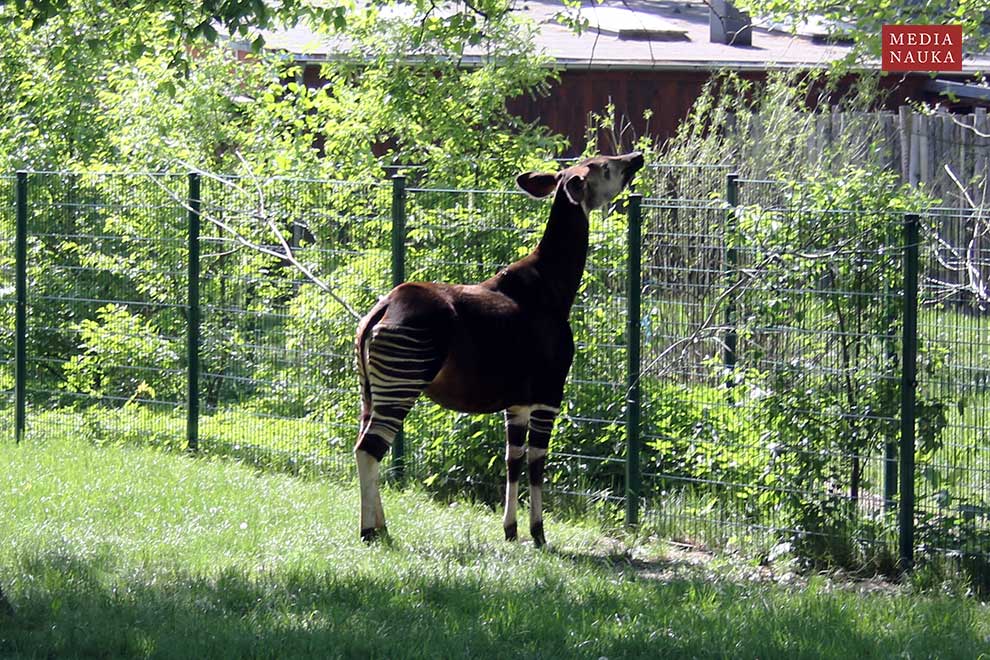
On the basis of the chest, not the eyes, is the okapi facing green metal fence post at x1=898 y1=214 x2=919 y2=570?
yes

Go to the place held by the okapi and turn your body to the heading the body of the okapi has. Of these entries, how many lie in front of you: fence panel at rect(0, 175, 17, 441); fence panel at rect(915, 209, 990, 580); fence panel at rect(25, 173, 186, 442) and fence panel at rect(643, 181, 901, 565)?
2

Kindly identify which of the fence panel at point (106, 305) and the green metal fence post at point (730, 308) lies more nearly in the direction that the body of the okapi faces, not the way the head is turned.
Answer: the green metal fence post

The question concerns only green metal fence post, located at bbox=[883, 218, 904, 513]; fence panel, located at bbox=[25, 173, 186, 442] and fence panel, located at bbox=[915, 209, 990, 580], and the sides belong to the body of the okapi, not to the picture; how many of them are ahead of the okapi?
2

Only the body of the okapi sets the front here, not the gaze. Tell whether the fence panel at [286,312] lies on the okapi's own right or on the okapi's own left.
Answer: on the okapi's own left

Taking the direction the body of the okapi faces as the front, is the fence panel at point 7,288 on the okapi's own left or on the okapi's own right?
on the okapi's own left

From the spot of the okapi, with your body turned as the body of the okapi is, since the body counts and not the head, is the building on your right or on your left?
on your left

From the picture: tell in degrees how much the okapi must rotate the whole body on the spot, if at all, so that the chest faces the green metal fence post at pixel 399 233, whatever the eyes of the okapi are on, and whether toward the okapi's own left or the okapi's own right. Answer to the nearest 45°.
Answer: approximately 90° to the okapi's own left

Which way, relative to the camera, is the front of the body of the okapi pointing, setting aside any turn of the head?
to the viewer's right

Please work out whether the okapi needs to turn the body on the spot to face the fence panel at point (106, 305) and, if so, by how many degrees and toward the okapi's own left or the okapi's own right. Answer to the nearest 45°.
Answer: approximately 135° to the okapi's own left

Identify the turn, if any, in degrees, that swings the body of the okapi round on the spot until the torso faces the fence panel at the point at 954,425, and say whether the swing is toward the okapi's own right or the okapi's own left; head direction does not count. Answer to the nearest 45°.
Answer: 0° — it already faces it

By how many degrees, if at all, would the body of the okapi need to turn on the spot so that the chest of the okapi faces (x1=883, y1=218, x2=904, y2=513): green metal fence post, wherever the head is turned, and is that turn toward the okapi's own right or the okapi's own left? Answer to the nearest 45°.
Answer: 0° — it already faces it
